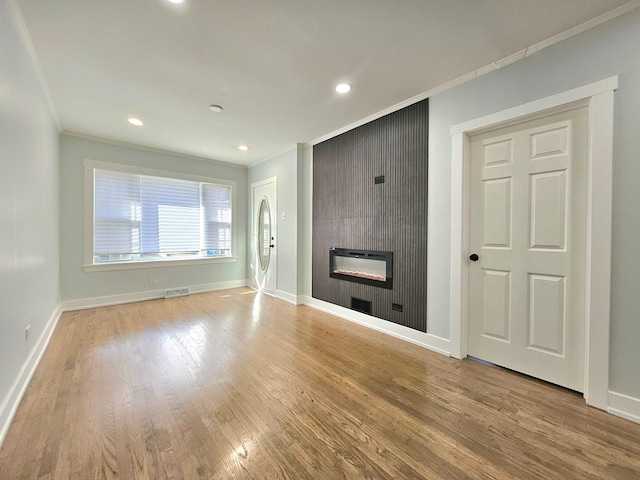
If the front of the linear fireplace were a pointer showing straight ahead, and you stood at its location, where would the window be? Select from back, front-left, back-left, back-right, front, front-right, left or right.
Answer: front-right

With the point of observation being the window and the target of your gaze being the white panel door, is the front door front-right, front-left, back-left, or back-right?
front-left

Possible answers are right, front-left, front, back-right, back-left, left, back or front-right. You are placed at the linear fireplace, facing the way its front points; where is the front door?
right

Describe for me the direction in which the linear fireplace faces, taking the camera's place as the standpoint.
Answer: facing the viewer and to the left of the viewer

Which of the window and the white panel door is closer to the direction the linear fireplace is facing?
the window

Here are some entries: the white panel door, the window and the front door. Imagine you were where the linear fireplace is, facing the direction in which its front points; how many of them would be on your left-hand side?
1

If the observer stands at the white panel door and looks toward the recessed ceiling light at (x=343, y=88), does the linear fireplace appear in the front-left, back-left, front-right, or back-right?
front-right

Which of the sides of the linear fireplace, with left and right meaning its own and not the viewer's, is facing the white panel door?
left
